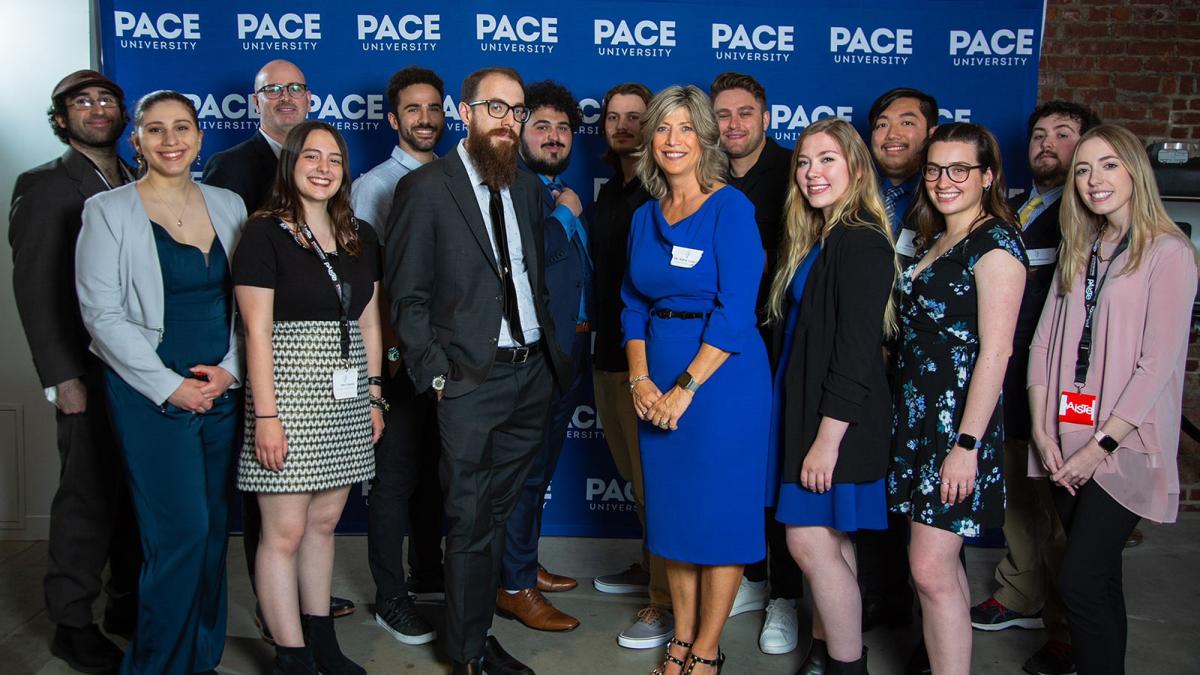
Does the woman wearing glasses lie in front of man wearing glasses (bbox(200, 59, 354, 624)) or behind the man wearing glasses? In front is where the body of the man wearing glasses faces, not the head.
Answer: in front

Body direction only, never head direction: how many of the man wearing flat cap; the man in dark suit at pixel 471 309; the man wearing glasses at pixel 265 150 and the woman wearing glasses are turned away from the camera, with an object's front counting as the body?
0

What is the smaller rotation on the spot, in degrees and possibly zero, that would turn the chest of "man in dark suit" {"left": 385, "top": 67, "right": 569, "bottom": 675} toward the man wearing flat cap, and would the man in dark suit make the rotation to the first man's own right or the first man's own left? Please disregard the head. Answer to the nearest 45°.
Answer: approximately 135° to the first man's own right

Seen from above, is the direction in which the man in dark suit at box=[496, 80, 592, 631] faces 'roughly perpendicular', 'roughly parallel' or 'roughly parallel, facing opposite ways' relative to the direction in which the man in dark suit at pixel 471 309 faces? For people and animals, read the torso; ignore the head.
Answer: roughly parallel

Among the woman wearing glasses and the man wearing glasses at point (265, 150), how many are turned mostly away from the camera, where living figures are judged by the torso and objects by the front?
0

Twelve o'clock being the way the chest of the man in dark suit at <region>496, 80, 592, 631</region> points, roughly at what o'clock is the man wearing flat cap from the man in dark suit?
The man wearing flat cap is roughly at 4 o'clock from the man in dark suit.

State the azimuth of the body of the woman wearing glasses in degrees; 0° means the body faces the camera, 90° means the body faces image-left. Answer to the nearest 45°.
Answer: approximately 45°

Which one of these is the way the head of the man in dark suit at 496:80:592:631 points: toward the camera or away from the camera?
toward the camera

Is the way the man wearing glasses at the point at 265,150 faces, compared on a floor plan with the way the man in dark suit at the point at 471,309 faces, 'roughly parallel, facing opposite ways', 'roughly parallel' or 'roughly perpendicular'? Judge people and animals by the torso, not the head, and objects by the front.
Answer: roughly parallel

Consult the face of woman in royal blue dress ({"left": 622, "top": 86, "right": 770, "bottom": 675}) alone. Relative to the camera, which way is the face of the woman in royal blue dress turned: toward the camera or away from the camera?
toward the camera

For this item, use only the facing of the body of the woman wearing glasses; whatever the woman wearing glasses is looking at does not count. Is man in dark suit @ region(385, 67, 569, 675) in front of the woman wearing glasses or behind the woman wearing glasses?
in front

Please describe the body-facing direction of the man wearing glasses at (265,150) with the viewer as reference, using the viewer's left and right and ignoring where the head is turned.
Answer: facing the viewer and to the right of the viewer
